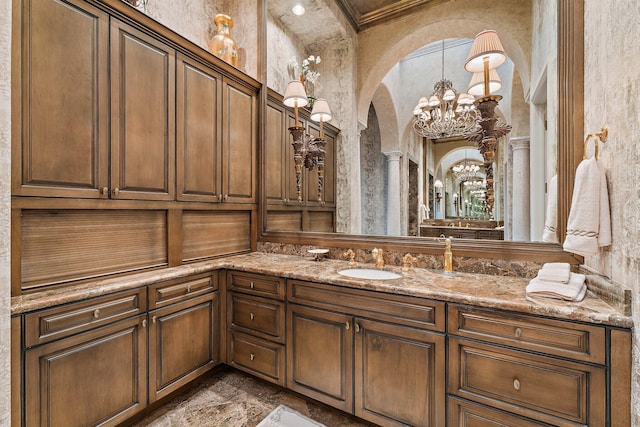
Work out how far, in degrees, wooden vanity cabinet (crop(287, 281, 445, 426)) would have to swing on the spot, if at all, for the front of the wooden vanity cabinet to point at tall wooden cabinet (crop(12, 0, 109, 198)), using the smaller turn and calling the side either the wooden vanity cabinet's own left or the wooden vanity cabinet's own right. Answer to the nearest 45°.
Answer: approximately 45° to the wooden vanity cabinet's own right

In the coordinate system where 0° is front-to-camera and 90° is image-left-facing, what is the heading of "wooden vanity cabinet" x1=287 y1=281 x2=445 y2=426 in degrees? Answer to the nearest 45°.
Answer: approximately 45°

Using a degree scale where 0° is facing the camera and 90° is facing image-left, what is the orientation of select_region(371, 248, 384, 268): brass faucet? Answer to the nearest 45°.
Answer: approximately 45°

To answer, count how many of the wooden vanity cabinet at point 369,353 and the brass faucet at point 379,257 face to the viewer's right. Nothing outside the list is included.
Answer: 0

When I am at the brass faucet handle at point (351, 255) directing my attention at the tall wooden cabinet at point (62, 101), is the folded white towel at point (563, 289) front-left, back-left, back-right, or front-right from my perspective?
back-left

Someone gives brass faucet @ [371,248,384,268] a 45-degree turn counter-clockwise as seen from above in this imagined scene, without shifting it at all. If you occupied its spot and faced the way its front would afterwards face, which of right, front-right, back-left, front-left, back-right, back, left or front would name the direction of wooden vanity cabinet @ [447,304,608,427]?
front-left

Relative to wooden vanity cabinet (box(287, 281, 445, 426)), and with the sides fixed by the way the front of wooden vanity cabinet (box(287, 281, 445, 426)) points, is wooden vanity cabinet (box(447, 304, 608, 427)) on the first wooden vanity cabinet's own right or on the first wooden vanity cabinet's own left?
on the first wooden vanity cabinet's own left
